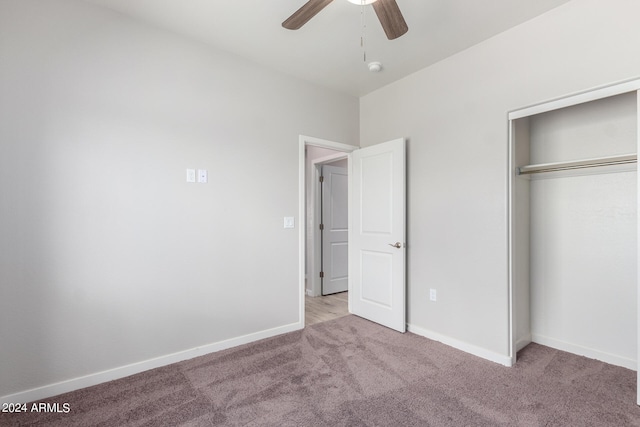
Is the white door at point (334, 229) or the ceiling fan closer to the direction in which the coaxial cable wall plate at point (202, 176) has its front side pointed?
the ceiling fan

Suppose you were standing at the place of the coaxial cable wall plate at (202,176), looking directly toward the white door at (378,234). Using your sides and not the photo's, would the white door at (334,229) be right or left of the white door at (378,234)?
left

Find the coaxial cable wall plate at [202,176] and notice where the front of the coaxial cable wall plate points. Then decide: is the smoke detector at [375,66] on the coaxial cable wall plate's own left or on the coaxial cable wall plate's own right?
on the coaxial cable wall plate's own left

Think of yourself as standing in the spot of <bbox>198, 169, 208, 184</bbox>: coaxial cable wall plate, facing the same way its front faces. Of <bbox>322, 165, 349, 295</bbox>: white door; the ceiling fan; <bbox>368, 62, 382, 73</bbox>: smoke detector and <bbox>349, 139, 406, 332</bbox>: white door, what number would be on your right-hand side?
0

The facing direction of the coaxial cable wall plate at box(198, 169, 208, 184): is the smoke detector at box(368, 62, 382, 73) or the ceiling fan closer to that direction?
the ceiling fan

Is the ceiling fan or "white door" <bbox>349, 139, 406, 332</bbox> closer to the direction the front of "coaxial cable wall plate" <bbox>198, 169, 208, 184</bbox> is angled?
the ceiling fan

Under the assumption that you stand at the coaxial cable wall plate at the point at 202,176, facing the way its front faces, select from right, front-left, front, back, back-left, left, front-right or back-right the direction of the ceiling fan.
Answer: front-left

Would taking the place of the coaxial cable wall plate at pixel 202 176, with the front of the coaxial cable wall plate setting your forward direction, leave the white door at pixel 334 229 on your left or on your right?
on your left

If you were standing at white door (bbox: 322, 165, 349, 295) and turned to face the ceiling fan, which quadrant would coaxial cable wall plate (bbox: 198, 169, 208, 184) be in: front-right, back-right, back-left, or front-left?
front-right

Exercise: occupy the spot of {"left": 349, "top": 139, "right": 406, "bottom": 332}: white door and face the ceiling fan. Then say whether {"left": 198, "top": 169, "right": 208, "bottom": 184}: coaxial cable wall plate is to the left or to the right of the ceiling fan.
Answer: right

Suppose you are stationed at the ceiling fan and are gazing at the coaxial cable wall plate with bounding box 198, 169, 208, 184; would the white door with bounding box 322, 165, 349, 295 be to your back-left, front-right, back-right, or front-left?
front-right

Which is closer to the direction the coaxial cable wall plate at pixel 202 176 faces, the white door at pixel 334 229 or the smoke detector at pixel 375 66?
the smoke detector

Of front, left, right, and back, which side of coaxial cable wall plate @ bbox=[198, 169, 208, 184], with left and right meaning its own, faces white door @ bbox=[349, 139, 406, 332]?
left
